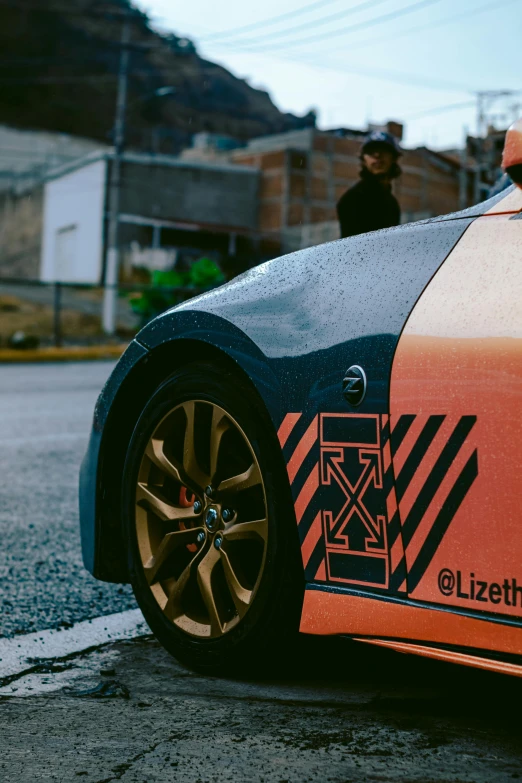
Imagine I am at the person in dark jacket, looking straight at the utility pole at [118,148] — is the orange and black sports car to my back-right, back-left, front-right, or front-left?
back-left

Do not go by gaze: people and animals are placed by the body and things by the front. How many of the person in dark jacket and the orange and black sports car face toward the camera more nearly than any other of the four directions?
1

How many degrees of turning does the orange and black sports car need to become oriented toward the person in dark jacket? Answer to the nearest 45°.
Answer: approximately 45° to its right

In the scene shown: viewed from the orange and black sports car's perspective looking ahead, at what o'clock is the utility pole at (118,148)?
The utility pole is roughly at 1 o'clock from the orange and black sports car.

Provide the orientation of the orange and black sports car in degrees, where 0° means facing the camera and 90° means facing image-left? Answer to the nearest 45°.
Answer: approximately 135°

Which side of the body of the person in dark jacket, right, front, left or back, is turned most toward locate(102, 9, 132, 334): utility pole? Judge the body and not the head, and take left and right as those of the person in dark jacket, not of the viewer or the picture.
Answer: back

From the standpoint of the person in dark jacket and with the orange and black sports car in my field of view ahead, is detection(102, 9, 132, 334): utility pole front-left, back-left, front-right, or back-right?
back-right

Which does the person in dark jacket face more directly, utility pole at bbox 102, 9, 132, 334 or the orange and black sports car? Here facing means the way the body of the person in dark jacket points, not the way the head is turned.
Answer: the orange and black sports car

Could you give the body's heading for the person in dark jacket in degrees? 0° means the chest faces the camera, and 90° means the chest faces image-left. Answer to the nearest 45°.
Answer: approximately 0°
